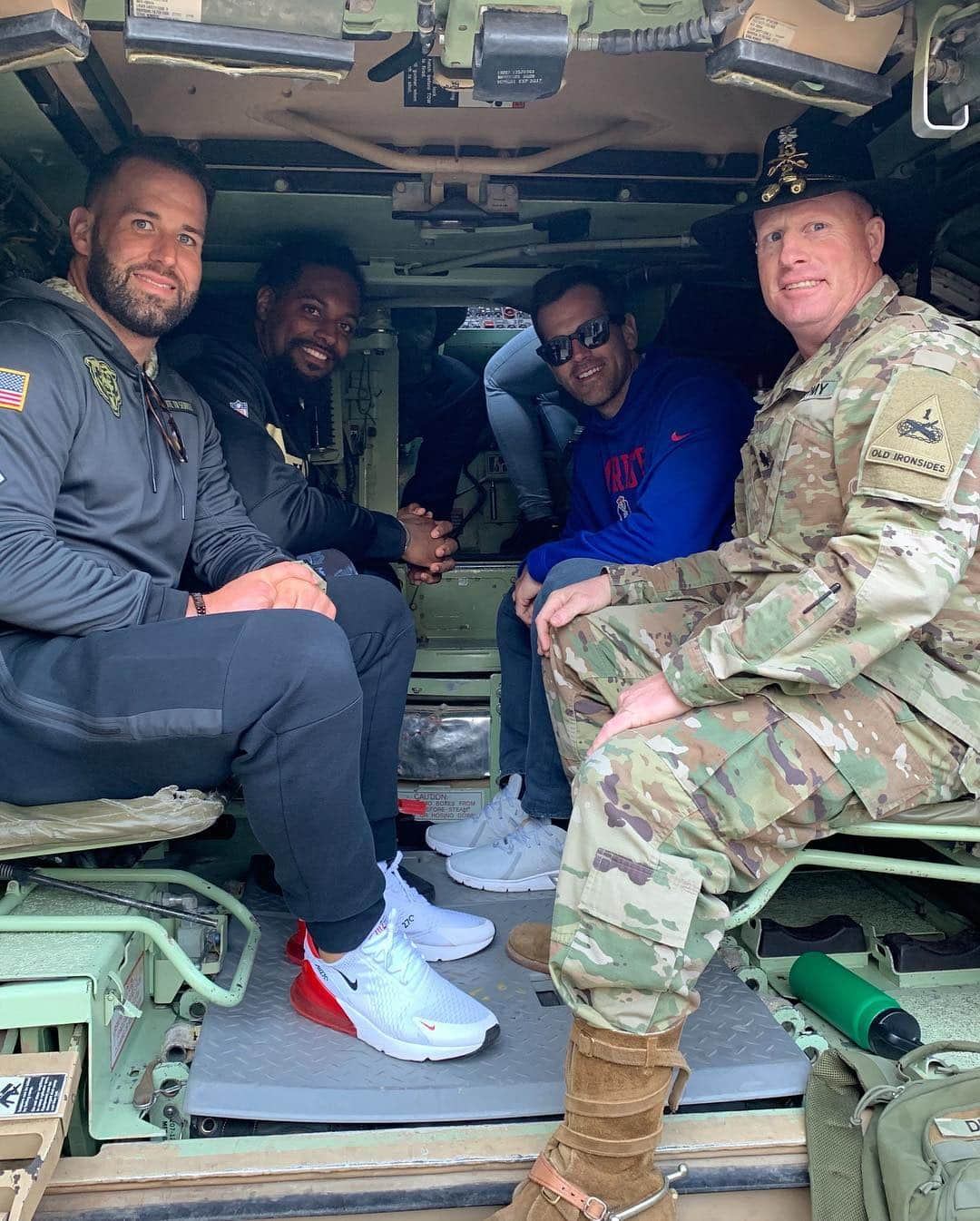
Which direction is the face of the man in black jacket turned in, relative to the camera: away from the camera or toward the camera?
toward the camera

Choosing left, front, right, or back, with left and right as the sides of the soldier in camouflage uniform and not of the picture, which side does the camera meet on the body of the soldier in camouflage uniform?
left

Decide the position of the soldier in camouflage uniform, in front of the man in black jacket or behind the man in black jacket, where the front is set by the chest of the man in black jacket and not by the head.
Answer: in front

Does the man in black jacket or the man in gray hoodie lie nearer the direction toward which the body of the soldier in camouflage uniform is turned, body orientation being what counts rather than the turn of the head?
the man in gray hoodie

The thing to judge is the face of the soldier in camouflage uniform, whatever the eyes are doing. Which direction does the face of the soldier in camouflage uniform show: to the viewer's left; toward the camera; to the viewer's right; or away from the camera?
toward the camera

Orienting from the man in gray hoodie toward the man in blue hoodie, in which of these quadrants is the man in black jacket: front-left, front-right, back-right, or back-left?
front-left

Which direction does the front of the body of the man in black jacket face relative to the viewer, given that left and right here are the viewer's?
facing the viewer and to the right of the viewer

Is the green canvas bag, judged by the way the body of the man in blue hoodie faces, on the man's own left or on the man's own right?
on the man's own left

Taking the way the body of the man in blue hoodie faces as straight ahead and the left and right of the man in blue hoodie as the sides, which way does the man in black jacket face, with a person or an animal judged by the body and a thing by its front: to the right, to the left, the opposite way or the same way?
to the left

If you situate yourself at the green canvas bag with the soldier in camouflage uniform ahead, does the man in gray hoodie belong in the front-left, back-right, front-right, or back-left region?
front-left

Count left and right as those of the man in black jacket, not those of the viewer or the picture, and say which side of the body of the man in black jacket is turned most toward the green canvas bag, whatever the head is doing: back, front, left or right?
front

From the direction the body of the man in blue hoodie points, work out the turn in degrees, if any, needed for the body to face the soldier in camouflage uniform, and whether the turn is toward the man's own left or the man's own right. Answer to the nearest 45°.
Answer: approximately 45° to the man's own left

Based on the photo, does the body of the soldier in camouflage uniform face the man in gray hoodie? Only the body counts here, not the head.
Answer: yes
